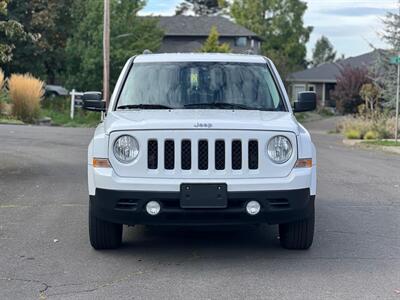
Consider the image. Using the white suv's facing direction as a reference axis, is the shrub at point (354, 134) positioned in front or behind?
behind

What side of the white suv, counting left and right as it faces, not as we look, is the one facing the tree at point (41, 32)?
back

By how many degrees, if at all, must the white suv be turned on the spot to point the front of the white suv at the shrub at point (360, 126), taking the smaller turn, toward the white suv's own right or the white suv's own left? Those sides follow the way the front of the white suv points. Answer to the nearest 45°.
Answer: approximately 180°

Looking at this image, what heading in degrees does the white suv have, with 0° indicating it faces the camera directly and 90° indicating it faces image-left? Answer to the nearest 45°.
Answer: approximately 0°

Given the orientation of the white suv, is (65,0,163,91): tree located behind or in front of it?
behind

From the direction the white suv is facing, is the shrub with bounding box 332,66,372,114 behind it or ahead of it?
behind

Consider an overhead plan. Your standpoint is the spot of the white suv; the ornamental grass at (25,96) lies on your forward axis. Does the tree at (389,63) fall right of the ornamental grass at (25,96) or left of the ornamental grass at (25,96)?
right

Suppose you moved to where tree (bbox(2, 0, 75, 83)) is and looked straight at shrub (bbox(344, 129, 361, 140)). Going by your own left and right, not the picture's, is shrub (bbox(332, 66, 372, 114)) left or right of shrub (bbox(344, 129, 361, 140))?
left

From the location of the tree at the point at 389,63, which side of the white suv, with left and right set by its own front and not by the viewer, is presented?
back

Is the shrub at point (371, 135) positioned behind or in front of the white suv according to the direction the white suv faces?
behind

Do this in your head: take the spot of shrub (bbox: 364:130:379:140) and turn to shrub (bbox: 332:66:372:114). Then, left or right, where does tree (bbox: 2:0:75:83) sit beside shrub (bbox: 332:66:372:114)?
left

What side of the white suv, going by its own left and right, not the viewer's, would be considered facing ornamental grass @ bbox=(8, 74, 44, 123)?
back
